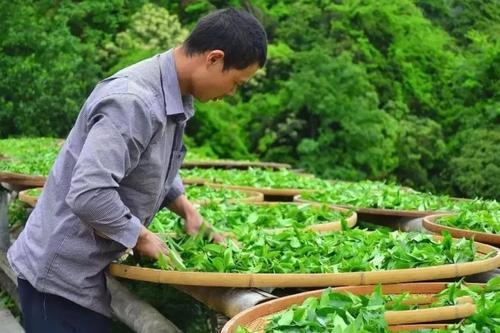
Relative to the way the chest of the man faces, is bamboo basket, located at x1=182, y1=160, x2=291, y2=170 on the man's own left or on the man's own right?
on the man's own left

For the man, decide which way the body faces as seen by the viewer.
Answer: to the viewer's right

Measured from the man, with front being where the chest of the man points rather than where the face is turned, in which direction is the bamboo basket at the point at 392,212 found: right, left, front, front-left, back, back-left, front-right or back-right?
front-left

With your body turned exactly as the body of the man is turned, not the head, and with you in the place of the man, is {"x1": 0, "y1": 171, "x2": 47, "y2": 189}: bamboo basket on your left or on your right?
on your left

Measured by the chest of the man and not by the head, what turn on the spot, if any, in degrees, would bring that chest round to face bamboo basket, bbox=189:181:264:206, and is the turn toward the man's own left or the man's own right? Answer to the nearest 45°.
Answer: approximately 90° to the man's own left

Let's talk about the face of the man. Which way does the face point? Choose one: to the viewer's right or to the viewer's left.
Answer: to the viewer's right

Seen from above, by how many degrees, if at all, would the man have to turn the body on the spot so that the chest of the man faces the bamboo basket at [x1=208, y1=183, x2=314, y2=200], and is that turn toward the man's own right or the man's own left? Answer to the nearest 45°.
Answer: approximately 90° to the man's own left

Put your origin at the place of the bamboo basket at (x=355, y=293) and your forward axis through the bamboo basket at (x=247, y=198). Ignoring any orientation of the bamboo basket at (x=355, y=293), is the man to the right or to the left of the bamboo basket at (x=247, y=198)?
left
